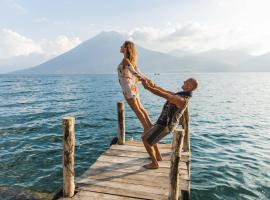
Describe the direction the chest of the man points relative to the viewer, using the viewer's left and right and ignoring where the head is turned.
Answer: facing to the left of the viewer
